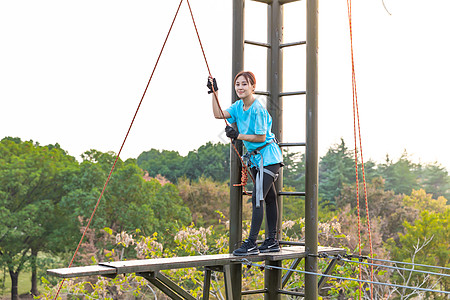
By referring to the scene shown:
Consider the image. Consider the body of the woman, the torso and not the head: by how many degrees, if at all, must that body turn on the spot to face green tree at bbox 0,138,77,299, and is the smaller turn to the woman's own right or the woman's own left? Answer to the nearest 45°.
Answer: approximately 90° to the woman's own right

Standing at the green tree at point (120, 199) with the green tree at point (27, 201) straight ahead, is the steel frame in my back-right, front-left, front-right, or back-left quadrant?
back-left

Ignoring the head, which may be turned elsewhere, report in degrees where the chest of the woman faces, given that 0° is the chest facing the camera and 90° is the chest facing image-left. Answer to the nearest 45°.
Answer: approximately 45°

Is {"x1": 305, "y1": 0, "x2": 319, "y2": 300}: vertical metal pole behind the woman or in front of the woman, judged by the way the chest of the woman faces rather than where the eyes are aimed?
behind

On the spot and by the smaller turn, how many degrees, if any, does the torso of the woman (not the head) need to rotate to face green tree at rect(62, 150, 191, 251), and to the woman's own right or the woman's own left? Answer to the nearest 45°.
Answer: approximately 135° to the woman's own right
